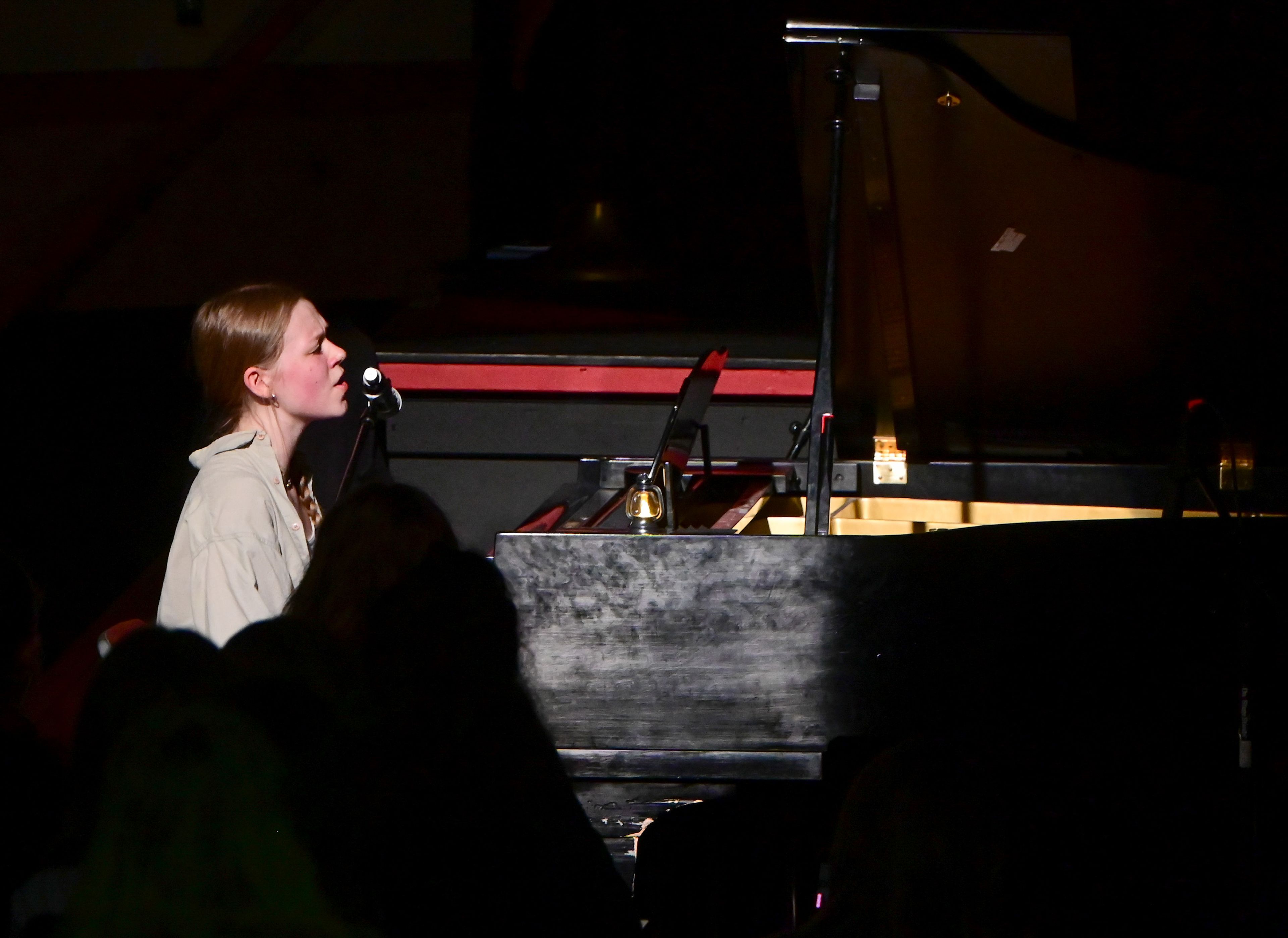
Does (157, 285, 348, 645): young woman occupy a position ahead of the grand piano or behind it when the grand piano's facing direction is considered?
ahead

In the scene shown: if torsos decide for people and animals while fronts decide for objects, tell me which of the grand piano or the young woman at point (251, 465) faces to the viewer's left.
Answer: the grand piano

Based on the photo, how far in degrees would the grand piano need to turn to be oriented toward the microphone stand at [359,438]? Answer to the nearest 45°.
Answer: approximately 45° to its right

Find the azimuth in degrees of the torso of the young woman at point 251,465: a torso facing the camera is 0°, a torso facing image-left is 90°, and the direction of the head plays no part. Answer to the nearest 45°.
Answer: approximately 270°

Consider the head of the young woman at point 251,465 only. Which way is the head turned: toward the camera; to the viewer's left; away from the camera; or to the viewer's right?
to the viewer's right

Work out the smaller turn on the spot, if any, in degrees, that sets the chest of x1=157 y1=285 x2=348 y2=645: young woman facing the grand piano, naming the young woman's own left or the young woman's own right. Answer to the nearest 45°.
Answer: approximately 45° to the young woman's own right

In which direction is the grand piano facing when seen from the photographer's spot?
facing to the left of the viewer

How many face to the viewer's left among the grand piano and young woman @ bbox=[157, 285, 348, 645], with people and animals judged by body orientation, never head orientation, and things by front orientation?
1
